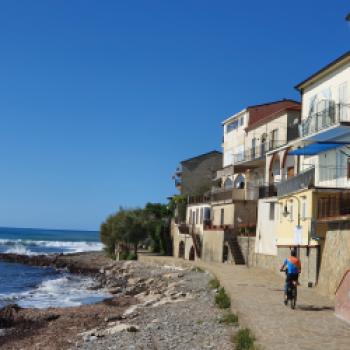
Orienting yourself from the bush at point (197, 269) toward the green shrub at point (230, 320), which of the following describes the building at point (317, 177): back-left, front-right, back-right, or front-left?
front-left

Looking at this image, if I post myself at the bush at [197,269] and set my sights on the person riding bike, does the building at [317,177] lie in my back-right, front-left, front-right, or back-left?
front-left

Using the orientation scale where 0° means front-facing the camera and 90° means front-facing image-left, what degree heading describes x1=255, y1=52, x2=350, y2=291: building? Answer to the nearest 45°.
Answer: approximately 45°

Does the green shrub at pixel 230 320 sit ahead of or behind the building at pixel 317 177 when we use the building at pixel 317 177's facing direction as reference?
ahead

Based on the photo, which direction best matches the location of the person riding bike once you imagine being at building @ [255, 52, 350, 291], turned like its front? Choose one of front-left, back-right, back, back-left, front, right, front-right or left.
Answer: front-left

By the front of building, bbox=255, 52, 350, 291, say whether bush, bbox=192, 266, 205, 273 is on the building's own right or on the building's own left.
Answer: on the building's own right

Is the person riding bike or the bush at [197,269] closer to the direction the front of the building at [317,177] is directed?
the person riding bike

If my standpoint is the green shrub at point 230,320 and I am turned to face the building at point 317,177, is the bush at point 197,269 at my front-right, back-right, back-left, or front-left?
front-left
